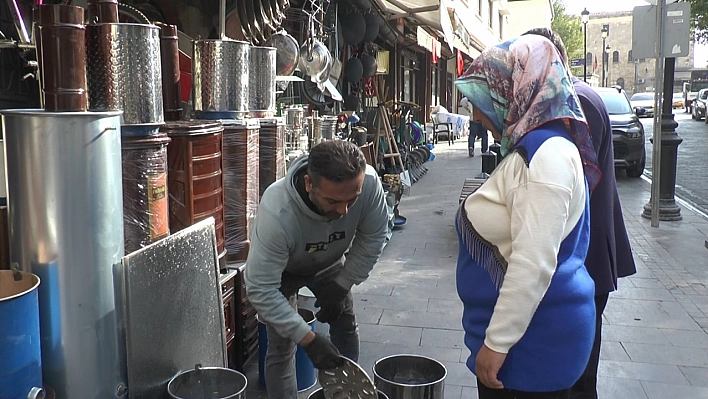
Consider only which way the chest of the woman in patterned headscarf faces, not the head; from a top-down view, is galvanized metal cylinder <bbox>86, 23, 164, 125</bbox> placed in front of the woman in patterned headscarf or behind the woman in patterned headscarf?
in front

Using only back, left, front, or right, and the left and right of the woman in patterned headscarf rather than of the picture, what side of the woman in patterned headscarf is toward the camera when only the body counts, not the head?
left

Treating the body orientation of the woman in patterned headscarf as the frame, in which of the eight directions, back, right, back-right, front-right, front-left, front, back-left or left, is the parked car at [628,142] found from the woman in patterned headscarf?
right

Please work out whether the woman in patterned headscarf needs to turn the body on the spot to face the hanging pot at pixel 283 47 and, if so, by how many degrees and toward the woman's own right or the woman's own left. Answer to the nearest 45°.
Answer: approximately 45° to the woman's own right

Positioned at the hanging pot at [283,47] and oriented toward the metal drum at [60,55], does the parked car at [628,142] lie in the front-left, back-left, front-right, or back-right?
back-left

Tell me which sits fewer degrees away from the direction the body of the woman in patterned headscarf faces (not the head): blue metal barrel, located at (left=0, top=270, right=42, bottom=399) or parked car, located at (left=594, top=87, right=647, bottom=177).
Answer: the blue metal barrel

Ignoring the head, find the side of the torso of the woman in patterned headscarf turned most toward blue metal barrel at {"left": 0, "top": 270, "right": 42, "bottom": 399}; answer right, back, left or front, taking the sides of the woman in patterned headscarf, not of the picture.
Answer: front

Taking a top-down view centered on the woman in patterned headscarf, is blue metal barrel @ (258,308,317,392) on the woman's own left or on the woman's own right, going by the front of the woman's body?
on the woman's own right

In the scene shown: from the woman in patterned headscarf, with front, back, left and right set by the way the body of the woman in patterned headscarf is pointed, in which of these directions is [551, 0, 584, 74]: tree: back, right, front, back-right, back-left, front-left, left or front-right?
right

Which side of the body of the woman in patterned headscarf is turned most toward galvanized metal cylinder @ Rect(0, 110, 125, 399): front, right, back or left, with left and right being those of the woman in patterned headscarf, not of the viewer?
front

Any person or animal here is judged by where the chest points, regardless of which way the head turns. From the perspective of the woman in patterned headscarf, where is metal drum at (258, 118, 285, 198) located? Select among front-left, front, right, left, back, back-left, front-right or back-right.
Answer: front-right

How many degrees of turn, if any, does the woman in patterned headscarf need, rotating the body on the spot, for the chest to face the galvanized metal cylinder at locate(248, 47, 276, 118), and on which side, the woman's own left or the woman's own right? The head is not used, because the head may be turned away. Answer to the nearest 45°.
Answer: approximately 45° to the woman's own right

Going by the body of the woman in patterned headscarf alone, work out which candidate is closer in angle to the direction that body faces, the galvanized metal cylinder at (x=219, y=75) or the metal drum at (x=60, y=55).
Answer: the metal drum
